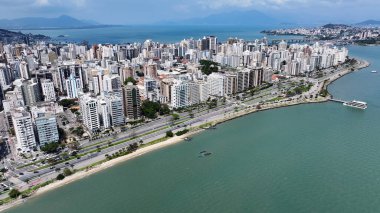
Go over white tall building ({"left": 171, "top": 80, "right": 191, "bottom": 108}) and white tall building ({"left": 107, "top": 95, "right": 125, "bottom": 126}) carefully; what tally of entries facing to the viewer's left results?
0

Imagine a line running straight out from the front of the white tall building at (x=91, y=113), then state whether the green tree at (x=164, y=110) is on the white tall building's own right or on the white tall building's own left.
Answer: on the white tall building's own left

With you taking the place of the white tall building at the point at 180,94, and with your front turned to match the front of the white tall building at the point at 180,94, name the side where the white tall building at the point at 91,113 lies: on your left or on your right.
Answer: on your right

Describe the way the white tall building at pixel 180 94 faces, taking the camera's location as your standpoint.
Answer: facing the viewer and to the right of the viewer

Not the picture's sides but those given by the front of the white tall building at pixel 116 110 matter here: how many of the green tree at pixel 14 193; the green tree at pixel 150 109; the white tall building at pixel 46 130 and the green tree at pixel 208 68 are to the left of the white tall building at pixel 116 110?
2

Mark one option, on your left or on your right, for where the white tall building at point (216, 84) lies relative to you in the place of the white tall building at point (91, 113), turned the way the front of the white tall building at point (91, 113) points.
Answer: on your left

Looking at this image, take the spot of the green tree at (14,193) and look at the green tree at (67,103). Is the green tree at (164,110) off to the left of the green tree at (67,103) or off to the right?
right

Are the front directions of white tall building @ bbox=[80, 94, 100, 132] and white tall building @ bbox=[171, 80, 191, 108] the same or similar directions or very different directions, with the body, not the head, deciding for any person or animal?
same or similar directions

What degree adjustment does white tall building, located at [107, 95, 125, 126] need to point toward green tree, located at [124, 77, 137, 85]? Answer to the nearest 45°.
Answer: approximately 135° to its left

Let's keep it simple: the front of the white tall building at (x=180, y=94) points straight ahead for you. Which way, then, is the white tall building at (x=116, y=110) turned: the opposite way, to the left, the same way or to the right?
the same way

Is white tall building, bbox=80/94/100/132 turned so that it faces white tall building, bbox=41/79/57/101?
no

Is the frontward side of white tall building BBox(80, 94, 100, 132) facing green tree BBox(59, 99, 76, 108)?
no

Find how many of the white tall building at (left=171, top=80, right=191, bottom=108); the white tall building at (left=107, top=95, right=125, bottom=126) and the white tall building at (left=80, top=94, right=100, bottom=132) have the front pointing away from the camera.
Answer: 0

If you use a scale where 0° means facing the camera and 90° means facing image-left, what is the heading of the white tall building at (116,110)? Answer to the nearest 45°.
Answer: approximately 315°

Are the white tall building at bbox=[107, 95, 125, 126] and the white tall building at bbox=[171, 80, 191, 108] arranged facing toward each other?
no

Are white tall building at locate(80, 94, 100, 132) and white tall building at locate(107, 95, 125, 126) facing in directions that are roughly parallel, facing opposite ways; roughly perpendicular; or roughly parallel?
roughly parallel

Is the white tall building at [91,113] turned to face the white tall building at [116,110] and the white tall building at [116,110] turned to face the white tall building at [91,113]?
no

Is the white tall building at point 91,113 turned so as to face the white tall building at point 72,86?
no

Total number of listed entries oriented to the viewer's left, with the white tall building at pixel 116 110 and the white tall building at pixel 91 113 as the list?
0

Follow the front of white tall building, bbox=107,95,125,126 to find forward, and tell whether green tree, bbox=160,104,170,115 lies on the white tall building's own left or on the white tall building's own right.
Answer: on the white tall building's own left

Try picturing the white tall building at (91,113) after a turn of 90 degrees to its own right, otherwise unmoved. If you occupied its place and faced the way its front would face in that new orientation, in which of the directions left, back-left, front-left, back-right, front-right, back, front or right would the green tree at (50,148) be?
front

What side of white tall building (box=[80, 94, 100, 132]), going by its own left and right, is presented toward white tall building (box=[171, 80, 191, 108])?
left
